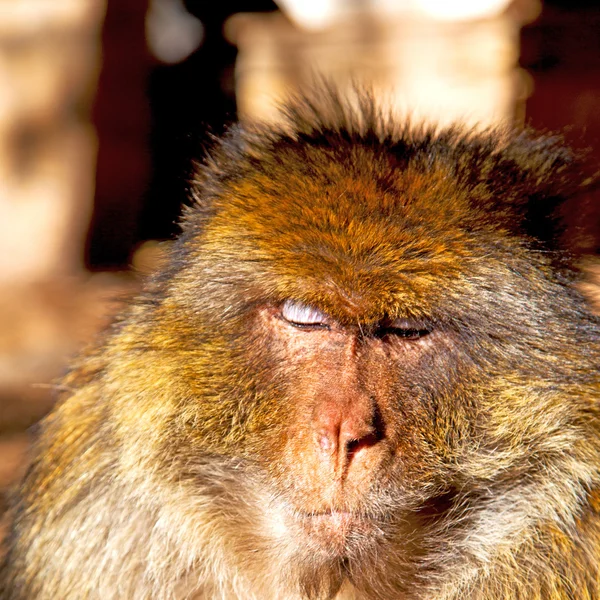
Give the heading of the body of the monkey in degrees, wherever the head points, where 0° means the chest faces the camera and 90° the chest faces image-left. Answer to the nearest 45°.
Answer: approximately 0°

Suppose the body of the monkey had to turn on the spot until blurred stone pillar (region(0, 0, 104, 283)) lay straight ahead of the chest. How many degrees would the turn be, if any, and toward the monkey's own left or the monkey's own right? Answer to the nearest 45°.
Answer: approximately 135° to the monkey's own right
